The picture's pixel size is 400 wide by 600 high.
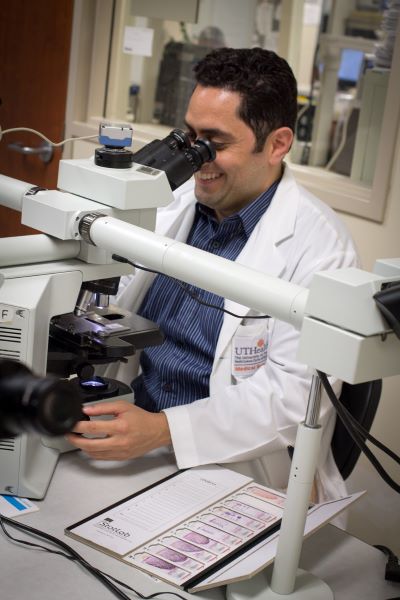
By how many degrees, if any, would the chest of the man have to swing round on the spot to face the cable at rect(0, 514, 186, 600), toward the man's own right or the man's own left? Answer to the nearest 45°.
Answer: approximately 45° to the man's own left

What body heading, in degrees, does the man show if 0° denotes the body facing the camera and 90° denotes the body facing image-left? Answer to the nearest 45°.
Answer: approximately 45°

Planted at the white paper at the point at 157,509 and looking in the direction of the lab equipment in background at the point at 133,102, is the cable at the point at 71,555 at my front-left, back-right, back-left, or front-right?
back-left

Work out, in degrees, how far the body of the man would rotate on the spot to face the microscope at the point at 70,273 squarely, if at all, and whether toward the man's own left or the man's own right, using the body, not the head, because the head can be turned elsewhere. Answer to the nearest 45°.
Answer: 0° — they already face it

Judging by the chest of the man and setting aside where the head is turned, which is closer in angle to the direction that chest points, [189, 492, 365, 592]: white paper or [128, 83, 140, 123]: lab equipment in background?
the white paper

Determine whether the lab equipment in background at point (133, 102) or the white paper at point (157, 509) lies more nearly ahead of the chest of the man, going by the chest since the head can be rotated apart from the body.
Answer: the white paper

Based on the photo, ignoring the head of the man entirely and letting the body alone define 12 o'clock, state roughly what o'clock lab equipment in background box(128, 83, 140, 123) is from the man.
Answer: The lab equipment in background is roughly at 4 o'clock from the man.

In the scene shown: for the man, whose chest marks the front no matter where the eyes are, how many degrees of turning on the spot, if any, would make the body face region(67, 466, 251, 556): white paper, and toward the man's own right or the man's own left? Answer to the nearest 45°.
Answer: approximately 45° to the man's own left

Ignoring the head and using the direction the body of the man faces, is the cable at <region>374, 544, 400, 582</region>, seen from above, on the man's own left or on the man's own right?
on the man's own left

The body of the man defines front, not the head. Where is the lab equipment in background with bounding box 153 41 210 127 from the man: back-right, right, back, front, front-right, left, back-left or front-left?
back-right

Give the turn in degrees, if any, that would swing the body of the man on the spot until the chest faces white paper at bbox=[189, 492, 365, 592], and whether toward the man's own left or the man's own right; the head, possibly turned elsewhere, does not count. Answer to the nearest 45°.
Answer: approximately 45° to the man's own left

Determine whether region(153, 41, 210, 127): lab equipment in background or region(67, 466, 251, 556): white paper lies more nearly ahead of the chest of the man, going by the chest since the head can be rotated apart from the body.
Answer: the white paper
